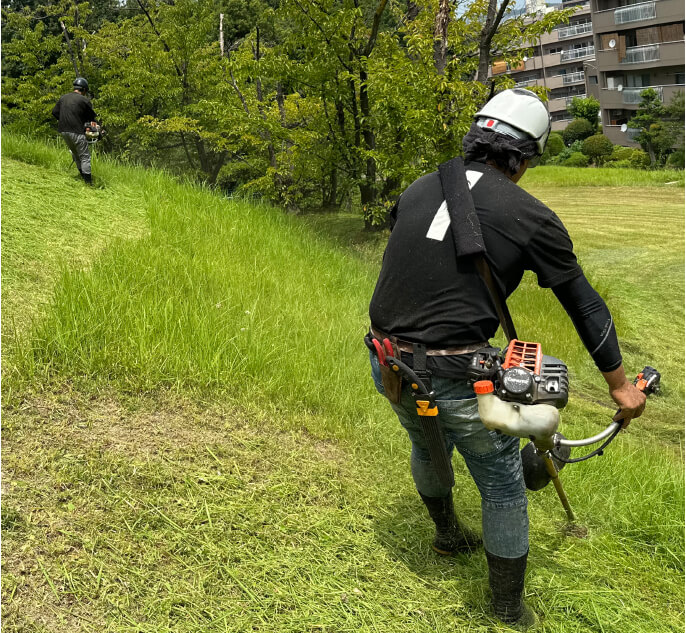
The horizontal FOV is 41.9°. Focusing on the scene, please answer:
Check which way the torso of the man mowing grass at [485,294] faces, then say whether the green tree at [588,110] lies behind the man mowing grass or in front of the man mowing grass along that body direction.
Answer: in front

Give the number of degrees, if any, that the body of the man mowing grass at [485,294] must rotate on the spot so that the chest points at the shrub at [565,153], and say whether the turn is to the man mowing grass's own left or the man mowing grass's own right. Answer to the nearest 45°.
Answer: approximately 45° to the man mowing grass's own left

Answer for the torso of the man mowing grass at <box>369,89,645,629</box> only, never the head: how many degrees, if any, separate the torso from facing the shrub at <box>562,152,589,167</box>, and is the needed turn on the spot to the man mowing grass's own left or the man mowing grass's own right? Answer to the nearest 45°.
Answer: approximately 45° to the man mowing grass's own left

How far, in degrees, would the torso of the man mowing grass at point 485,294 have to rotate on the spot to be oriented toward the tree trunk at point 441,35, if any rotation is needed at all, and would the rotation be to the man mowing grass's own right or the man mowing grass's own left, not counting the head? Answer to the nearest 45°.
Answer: approximately 45° to the man mowing grass's own left

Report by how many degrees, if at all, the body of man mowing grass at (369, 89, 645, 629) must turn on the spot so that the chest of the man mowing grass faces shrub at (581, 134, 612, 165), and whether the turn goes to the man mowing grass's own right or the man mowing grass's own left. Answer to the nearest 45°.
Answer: approximately 45° to the man mowing grass's own left

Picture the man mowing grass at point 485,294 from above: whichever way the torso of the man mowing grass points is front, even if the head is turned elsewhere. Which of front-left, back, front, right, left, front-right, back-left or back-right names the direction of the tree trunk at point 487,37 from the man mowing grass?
front-left

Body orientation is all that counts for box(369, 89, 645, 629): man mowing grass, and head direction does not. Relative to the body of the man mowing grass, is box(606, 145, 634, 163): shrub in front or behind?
in front

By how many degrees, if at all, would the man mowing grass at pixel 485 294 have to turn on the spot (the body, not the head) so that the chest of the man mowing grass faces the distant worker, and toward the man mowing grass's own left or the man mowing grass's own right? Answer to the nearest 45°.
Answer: approximately 90° to the man mowing grass's own left

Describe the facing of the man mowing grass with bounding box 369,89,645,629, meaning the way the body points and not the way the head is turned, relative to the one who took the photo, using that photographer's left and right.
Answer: facing away from the viewer and to the right of the viewer
